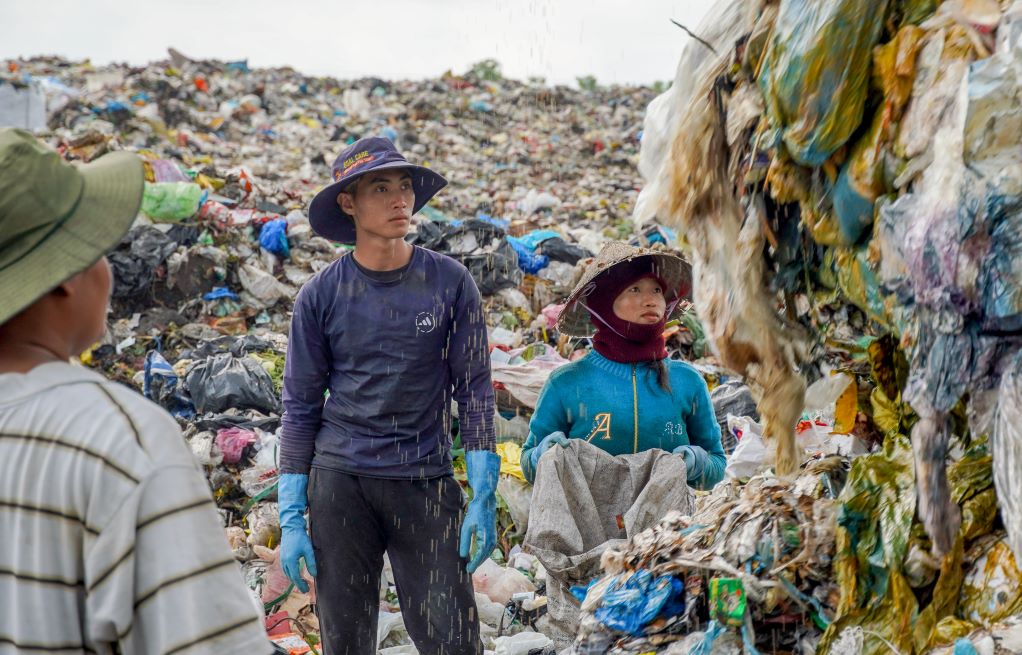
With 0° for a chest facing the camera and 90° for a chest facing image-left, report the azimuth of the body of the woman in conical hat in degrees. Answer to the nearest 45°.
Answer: approximately 0°

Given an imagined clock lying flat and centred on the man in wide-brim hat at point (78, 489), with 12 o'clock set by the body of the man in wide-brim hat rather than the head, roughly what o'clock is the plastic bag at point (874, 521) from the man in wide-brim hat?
The plastic bag is roughly at 1 o'clock from the man in wide-brim hat.

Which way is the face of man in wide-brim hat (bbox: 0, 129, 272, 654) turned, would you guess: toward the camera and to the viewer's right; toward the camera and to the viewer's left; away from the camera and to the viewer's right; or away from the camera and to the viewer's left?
away from the camera and to the viewer's right

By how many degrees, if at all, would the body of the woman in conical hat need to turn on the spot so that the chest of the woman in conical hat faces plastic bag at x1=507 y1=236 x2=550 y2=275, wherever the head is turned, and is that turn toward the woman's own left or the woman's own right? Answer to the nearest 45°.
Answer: approximately 180°

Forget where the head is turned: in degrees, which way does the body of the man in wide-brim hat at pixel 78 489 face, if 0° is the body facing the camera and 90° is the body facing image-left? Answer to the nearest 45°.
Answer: approximately 225°

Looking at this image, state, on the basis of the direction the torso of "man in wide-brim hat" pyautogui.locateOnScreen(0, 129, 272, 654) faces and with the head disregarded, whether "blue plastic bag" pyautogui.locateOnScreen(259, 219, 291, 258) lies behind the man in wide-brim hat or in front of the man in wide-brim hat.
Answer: in front

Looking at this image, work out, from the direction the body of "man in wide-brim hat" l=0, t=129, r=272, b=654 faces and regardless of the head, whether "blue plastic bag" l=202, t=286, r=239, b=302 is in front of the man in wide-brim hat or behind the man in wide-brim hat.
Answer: in front

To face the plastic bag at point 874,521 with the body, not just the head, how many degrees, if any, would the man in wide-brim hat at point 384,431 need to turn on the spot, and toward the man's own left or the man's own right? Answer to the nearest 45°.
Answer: approximately 45° to the man's own left

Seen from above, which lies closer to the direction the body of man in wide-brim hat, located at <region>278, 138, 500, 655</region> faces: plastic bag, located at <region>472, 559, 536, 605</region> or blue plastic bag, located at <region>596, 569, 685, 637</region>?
the blue plastic bag

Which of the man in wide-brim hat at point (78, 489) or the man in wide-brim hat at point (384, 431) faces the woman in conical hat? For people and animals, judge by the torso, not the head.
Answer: the man in wide-brim hat at point (78, 489)

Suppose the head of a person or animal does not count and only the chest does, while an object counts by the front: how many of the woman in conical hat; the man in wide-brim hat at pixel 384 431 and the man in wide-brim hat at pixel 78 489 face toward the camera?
2
